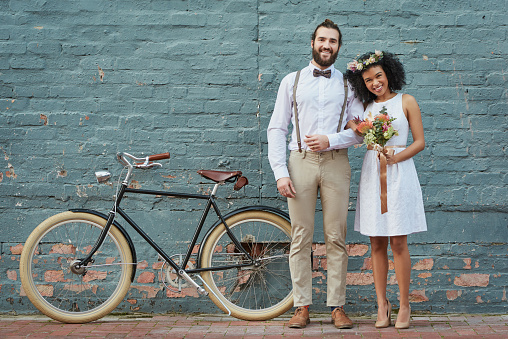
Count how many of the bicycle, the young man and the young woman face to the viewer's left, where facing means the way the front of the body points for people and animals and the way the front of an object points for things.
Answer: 1

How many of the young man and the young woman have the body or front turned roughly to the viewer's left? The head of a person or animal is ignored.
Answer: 0

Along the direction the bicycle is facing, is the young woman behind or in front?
behind

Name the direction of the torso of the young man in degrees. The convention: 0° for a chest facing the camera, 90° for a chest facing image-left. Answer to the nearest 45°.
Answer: approximately 0°

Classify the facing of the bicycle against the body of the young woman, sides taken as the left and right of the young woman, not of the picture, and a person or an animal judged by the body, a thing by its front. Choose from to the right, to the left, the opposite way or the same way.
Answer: to the right

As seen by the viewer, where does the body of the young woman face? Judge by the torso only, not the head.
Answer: toward the camera

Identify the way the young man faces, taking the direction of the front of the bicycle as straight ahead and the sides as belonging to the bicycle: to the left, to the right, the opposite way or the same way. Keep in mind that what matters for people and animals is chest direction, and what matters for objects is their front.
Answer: to the left

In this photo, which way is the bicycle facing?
to the viewer's left

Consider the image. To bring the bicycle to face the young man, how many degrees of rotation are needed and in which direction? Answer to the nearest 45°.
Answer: approximately 180°

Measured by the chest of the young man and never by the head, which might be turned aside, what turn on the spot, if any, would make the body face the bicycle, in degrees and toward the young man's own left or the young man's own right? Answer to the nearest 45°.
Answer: approximately 90° to the young man's own right

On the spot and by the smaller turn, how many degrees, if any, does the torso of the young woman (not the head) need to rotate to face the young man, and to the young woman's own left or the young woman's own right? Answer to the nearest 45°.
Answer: approximately 90° to the young woman's own right

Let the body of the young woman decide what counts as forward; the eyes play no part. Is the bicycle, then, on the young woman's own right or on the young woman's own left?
on the young woman's own right
